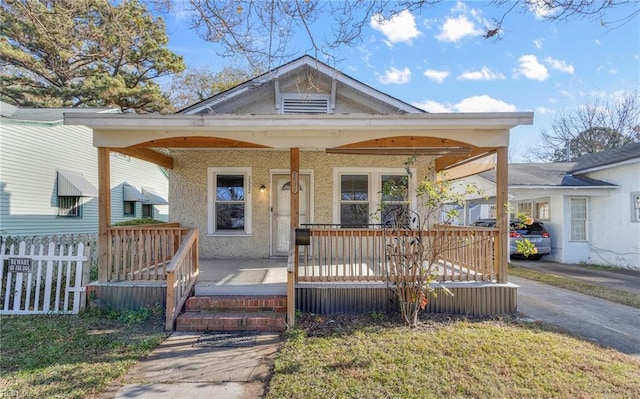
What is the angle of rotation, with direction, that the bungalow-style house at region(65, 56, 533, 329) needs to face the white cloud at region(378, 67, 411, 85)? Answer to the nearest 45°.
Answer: approximately 135° to its left

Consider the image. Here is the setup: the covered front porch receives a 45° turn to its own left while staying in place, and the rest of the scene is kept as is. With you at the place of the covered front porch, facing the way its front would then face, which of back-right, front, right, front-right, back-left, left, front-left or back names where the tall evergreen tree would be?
back

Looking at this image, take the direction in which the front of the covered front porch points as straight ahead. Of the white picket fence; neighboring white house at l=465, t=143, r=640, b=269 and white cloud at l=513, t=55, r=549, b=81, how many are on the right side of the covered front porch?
1

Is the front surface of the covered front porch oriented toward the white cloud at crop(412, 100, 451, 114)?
no

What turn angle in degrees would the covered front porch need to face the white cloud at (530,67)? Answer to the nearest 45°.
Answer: approximately 135° to its left

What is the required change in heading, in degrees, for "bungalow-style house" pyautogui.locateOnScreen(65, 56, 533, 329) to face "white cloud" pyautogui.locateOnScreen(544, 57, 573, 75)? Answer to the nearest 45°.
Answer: approximately 135° to its left

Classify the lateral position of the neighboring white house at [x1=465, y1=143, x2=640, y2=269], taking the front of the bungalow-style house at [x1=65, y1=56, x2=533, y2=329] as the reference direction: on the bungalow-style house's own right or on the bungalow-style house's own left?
on the bungalow-style house's own left

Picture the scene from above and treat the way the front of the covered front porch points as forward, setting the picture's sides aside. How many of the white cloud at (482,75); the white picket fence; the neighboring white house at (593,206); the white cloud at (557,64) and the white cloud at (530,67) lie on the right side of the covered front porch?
1

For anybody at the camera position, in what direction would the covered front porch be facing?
facing the viewer

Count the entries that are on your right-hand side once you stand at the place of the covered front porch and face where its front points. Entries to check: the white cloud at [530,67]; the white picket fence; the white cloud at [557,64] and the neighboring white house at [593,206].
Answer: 1

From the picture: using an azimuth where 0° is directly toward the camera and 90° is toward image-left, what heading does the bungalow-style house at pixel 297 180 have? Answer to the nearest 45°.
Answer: approximately 0°
